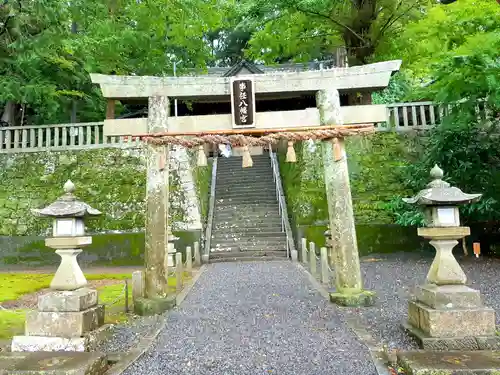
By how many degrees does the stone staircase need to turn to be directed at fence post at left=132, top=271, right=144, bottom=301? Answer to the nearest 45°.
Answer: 0° — it already faces it

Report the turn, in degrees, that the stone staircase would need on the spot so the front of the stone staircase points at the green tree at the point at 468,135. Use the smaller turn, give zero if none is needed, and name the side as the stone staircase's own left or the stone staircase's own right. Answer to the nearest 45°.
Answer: approximately 45° to the stone staircase's own left

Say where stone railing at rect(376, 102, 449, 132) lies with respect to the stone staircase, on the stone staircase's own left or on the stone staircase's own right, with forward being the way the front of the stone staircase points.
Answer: on the stone staircase's own left

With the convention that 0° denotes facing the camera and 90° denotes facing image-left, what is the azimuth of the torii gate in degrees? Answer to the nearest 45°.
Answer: approximately 0°

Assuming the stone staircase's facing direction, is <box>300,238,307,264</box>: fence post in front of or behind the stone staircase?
in front

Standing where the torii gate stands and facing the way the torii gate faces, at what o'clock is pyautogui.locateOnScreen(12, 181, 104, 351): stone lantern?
The stone lantern is roughly at 2 o'clock from the torii gate.

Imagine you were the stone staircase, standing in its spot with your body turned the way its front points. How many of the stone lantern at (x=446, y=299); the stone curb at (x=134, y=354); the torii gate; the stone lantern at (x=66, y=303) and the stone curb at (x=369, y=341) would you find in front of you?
5

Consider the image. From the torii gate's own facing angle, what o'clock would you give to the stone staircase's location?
The stone staircase is roughly at 6 o'clock from the torii gate.

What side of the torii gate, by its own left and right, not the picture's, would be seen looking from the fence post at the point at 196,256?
back

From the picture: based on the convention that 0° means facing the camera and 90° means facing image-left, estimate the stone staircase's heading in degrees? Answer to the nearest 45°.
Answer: approximately 0°
